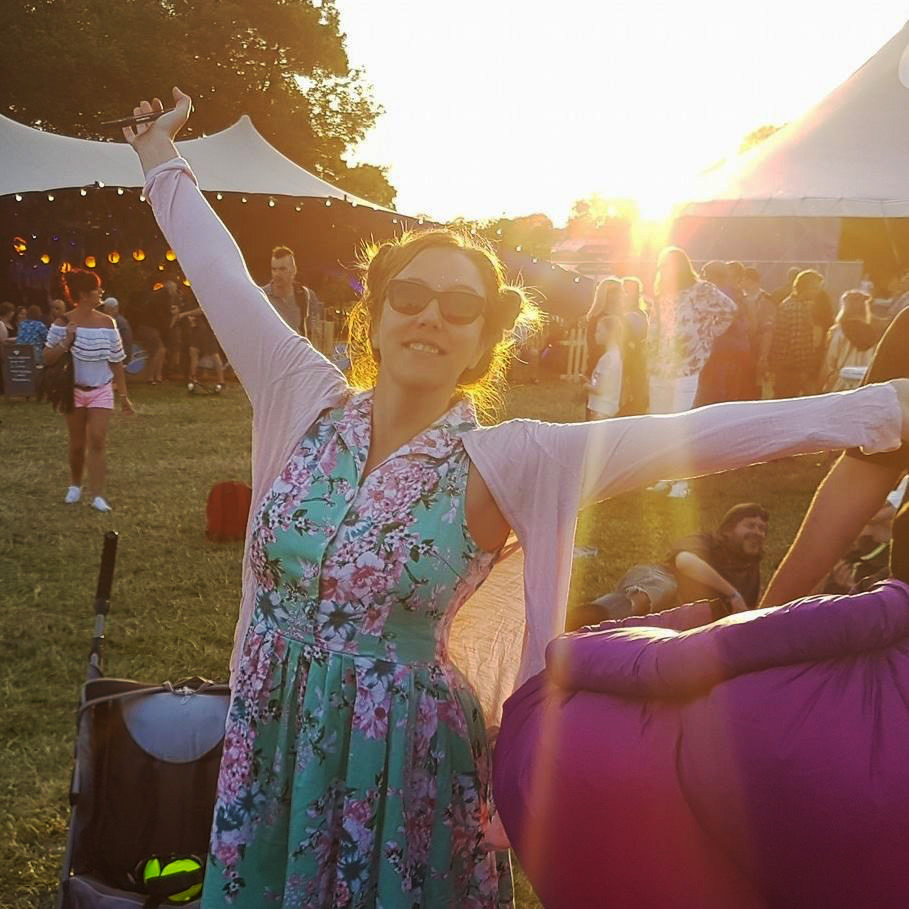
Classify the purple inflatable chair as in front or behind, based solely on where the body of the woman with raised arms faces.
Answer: in front

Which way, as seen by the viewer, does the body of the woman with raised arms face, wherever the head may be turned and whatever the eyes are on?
toward the camera

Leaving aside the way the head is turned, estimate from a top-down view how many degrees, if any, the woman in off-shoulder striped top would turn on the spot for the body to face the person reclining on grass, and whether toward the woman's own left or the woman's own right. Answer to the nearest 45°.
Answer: approximately 45° to the woman's own left

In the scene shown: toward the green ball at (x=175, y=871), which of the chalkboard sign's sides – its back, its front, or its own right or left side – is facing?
front

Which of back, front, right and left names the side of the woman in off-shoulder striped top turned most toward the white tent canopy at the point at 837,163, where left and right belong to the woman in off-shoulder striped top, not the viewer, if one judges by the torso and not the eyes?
left

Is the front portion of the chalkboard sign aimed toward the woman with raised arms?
yes

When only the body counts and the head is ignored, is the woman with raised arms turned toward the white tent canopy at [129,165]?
no

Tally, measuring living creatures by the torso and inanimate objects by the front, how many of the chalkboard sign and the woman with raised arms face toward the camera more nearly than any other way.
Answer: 2

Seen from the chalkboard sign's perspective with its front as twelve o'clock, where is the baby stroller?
The baby stroller is roughly at 12 o'clock from the chalkboard sign.

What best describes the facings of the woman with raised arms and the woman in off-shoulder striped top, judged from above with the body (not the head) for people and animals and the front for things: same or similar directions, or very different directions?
same or similar directions

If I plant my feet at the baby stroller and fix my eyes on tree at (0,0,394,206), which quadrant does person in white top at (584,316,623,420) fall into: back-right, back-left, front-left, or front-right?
front-right

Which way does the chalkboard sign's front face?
toward the camera

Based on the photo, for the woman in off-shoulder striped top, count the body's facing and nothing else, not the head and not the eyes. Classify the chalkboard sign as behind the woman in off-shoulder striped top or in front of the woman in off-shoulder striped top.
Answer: behind

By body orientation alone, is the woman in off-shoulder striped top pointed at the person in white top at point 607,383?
no

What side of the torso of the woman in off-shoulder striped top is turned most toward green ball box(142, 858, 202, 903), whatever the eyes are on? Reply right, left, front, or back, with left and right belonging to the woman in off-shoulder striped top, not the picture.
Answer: front

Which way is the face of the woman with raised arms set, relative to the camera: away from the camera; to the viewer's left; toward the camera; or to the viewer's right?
toward the camera

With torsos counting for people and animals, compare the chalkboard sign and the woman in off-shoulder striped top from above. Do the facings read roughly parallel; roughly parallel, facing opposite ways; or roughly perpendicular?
roughly parallel

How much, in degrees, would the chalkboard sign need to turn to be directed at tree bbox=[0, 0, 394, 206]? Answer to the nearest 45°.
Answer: approximately 180°

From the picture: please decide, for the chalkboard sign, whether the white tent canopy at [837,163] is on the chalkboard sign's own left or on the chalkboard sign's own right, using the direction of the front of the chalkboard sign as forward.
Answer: on the chalkboard sign's own left

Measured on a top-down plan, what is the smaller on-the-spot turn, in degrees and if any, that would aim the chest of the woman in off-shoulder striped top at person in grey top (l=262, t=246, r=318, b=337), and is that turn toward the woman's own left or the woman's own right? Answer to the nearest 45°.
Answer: approximately 90° to the woman's own left

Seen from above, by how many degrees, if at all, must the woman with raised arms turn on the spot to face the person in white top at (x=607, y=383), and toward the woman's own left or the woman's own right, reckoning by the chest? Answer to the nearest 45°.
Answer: approximately 180°

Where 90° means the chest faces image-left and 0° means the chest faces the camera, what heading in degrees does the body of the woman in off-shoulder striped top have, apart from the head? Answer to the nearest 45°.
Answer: approximately 0°

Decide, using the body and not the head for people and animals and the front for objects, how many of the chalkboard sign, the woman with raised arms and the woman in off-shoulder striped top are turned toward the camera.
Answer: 3
